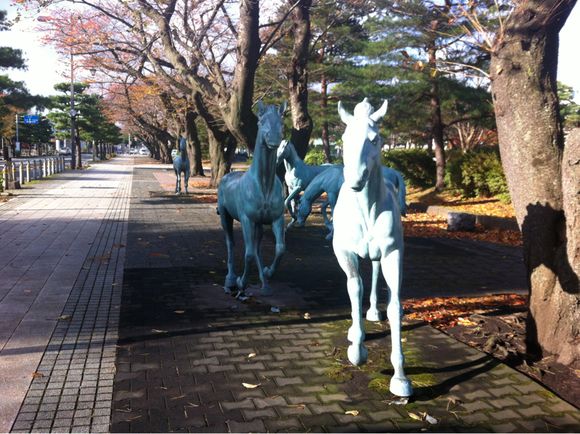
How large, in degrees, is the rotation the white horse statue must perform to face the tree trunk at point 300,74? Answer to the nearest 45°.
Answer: approximately 180°

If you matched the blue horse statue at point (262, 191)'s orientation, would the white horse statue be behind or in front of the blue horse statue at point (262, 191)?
in front

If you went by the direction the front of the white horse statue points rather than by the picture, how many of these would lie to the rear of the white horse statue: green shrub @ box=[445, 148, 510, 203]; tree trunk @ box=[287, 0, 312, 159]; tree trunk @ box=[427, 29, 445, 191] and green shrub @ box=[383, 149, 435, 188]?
4

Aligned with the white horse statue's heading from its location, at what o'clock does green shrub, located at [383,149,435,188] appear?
The green shrub is roughly at 6 o'clock from the white horse statue.

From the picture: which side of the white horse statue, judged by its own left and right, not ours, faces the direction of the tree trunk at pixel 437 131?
back

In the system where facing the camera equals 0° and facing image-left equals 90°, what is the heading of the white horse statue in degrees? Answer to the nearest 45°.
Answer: approximately 0°

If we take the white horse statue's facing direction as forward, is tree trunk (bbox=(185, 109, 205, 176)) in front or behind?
behind

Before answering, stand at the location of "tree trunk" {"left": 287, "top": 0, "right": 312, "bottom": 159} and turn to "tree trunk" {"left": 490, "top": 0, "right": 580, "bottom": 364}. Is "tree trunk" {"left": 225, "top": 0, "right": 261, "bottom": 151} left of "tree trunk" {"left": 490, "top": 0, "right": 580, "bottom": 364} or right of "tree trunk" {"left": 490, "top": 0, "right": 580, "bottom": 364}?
right

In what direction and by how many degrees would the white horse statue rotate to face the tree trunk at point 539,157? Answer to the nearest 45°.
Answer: approximately 135° to its left

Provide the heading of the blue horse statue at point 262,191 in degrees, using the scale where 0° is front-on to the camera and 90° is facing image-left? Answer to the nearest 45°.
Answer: approximately 315°

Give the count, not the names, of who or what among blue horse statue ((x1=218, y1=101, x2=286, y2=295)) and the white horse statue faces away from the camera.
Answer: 0
